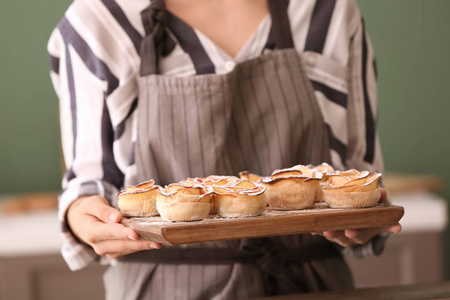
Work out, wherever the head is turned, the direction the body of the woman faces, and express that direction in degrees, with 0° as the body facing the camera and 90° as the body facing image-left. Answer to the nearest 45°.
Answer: approximately 0°
